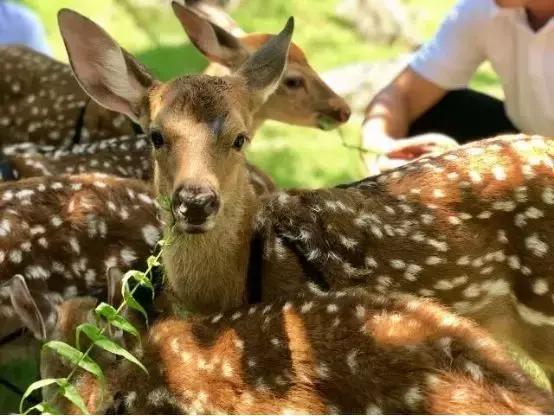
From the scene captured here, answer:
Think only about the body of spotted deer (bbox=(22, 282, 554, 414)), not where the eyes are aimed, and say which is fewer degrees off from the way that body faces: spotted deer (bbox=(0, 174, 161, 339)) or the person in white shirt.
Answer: the spotted deer

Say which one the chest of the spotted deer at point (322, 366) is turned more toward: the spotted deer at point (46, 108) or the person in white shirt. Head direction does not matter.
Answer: the spotted deer

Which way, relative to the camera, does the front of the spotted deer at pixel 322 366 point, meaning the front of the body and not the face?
to the viewer's left
